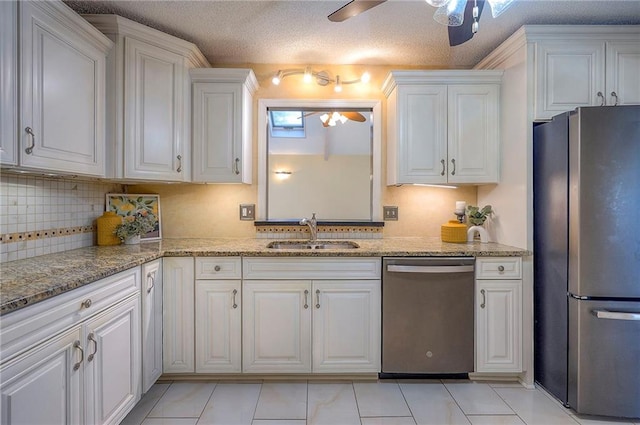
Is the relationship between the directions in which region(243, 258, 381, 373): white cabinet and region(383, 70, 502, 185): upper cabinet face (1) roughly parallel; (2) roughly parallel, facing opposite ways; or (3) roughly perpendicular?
roughly parallel

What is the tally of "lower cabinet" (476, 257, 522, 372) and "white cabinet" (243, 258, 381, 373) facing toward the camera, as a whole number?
2

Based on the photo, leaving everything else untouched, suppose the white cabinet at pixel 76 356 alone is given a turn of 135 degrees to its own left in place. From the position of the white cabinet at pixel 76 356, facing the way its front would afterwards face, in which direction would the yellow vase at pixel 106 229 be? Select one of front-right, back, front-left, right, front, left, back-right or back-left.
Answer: front

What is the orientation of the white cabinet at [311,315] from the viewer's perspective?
toward the camera

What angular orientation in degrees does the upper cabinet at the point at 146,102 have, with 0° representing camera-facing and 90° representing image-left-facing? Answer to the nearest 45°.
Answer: approximately 315°

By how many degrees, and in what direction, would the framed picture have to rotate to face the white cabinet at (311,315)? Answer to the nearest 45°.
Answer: approximately 45° to its left

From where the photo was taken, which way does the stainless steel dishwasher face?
toward the camera

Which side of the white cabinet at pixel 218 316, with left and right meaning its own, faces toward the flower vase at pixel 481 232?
left

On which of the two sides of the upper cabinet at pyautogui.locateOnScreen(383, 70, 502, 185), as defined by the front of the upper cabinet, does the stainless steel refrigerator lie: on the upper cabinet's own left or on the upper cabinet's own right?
on the upper cabinet's own left

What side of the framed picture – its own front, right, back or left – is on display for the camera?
front

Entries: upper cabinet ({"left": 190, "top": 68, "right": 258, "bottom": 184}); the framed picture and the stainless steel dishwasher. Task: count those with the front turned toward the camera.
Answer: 3

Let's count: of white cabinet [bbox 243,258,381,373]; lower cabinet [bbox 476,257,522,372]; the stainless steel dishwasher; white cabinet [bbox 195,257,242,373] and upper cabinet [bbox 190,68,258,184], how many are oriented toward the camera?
5

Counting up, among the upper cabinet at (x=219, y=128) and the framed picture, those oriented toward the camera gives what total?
2

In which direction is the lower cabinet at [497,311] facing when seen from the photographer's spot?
facing the viewer
